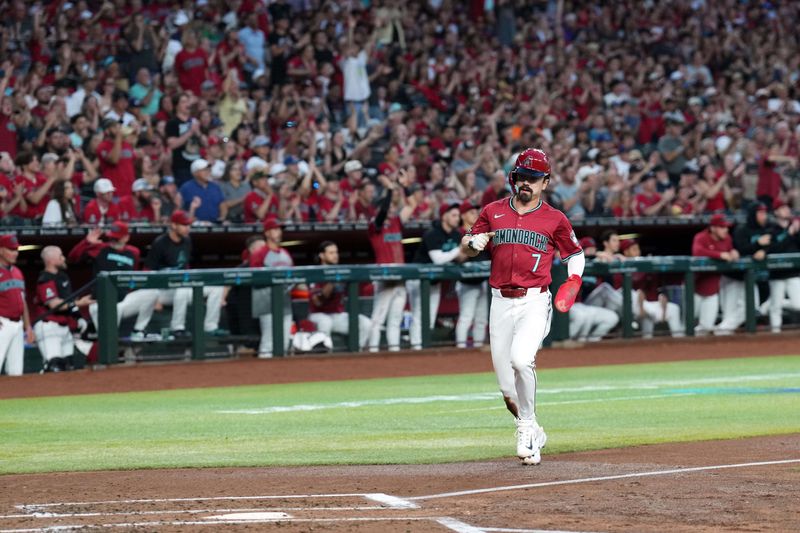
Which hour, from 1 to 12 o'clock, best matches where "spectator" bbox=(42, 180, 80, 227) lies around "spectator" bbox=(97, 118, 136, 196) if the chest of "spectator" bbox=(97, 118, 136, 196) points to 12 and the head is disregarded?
"spectator" bbox=(42, 180, 80, 227) is roughly at 3 o'clock from "spectator" bbox=(97, 118, 136, 196).

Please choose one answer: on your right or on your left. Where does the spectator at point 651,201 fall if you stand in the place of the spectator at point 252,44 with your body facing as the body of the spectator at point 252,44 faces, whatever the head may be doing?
on your left

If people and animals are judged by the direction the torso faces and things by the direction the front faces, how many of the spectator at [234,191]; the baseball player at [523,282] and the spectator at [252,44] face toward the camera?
3

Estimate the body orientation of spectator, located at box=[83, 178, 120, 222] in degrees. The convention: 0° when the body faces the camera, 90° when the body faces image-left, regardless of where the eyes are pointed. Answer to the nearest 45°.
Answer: approximately 315°

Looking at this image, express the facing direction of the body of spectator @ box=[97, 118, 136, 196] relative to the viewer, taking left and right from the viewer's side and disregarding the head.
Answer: facing the viewer and to the right of the viewer

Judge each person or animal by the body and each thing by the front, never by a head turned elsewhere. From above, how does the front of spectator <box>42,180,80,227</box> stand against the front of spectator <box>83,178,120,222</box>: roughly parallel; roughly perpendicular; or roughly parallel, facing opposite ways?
roughly parallel

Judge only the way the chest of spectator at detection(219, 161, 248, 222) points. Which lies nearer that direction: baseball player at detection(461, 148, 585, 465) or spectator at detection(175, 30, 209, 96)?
the baseball player

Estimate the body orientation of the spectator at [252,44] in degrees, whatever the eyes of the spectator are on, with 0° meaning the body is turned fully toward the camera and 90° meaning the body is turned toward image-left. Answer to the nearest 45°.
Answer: approximately 0°

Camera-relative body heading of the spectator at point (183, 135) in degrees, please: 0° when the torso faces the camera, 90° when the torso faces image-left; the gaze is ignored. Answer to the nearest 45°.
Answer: approximately 315°

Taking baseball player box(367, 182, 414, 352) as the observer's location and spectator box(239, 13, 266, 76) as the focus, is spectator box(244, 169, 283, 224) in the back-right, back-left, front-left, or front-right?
front-left

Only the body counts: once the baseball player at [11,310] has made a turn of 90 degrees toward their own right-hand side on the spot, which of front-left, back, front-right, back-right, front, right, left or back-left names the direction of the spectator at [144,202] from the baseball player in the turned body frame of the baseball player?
back

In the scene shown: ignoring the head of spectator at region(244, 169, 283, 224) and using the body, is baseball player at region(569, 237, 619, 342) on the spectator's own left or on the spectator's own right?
on the spectator's own left

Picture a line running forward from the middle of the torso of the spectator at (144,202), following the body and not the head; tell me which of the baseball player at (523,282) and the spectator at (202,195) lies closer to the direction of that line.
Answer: the baseball player

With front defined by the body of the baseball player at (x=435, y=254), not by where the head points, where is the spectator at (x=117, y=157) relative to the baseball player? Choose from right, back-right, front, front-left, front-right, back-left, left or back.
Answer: back-right
